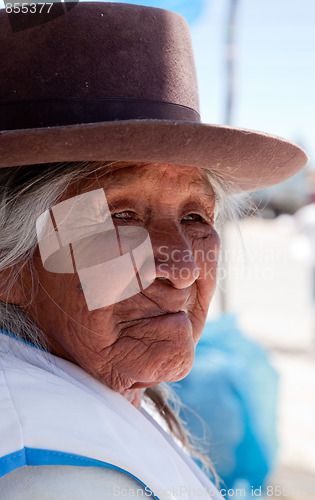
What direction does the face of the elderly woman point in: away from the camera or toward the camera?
toward the camera

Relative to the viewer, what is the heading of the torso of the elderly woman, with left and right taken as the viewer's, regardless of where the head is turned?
facing the viewer and to the right of the viewer
